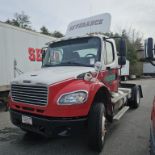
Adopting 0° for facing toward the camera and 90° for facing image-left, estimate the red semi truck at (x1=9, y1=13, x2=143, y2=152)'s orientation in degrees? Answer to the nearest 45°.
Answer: approximately 45°

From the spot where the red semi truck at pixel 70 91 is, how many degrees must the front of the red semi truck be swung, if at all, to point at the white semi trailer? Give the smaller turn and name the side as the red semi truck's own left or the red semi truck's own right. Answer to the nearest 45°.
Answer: approximately 90° to the red semi truck's own right
